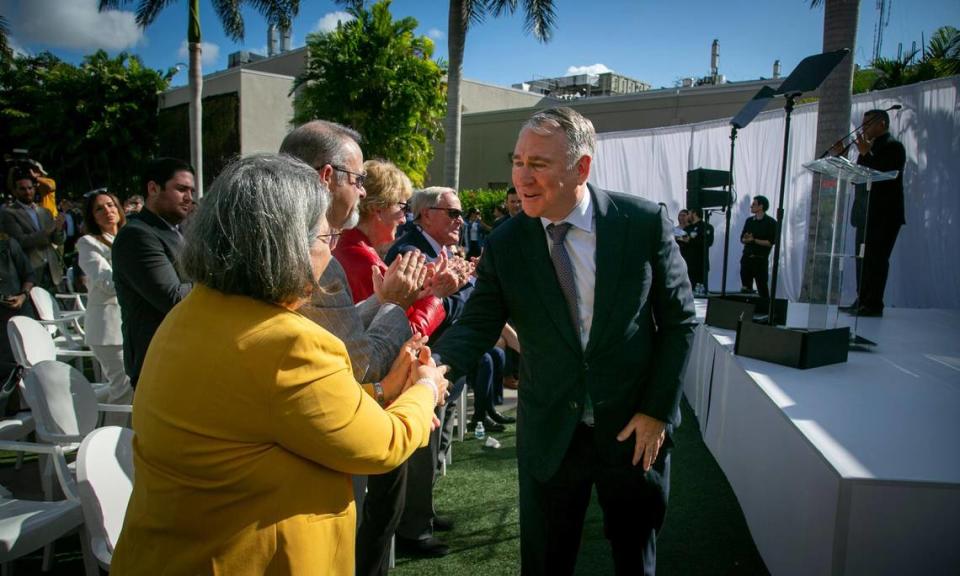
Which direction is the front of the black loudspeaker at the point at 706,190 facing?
to the viewer's left

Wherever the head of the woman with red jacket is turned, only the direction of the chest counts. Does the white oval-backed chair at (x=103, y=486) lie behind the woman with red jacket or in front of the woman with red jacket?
behind

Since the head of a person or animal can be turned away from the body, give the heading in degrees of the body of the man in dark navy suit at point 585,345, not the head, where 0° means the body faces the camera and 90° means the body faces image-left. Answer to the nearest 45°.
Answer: approximately 45°

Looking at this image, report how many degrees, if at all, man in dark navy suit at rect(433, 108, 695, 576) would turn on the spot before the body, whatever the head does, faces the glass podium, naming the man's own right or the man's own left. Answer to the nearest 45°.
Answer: approximately 180°

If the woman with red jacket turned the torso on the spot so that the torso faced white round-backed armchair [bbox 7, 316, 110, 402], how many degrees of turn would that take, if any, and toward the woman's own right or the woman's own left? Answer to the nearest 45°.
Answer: approximately 135° to the woman's own left

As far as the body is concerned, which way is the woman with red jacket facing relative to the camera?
to the viewer's right

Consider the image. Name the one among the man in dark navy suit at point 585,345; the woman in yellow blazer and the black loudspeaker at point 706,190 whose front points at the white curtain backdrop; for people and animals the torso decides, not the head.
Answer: the woman in yellow blazer

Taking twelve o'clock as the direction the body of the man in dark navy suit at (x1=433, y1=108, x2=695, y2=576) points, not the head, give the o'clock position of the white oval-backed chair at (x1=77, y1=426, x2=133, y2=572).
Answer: The white oval-backed chair is roughly at 1 o'clock from the man in dark navy suit.
